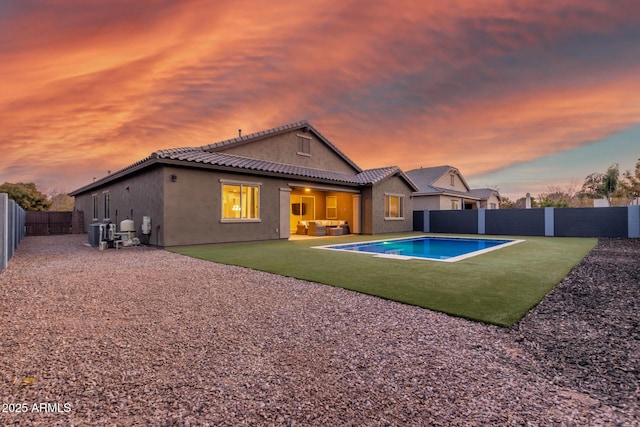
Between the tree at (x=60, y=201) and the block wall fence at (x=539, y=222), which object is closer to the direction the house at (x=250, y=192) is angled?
the tree

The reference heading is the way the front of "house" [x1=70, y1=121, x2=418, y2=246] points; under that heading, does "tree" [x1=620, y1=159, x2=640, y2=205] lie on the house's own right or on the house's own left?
on the house's own right

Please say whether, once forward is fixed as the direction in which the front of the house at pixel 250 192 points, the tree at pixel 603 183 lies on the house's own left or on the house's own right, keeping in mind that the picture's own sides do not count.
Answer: on the house's own right

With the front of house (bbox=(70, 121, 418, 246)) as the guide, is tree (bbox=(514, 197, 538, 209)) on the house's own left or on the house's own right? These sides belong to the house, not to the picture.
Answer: on the house's own right

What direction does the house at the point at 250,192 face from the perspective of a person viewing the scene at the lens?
facing away from the viewer and to the left of the viewer

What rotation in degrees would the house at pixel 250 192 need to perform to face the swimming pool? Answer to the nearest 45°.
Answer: approximately 180°

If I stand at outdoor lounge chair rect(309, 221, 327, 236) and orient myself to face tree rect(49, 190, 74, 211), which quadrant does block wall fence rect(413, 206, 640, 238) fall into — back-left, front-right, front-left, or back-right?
back-right
